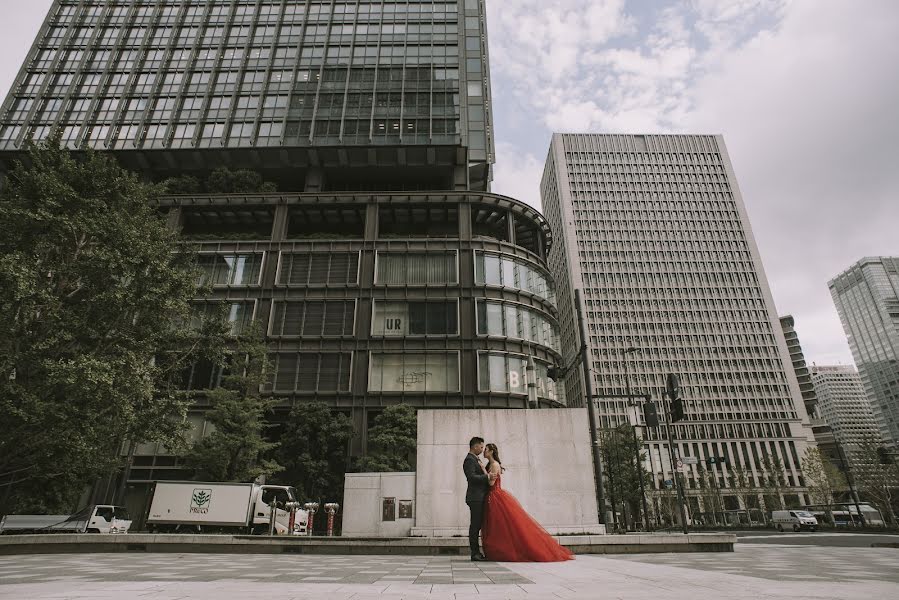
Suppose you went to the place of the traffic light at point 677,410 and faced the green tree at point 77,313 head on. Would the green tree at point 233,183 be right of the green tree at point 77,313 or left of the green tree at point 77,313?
right

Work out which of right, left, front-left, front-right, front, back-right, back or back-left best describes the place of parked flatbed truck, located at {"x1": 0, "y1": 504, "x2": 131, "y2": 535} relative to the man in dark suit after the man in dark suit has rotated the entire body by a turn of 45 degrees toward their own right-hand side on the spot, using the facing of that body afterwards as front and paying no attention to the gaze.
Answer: back

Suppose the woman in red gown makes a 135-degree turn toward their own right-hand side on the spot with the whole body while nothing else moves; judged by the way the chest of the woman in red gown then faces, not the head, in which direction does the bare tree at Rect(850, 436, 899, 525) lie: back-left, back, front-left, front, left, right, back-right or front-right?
front

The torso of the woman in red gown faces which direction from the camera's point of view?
to the viewer's left

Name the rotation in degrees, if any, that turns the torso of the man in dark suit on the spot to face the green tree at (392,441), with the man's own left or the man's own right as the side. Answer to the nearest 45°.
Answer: approximately 90° to the man's own left

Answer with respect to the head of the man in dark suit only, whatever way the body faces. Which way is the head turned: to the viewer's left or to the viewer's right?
to the viewer's right

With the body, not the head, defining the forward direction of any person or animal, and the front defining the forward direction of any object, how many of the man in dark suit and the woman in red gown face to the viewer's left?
1

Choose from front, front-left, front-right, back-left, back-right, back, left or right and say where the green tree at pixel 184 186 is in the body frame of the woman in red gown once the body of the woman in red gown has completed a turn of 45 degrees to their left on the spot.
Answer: right

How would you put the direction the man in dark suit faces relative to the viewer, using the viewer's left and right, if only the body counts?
facing to the right of the viewer

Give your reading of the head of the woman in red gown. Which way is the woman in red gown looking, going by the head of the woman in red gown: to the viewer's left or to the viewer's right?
to the viewer's left

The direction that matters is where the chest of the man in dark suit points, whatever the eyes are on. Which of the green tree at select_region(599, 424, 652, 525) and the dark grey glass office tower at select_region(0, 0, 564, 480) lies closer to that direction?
the green tree

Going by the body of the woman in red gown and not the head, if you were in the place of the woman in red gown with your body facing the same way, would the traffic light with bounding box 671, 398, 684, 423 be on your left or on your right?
on your right

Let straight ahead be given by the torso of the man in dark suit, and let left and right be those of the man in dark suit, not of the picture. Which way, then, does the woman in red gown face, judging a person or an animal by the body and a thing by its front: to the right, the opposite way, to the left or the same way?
the opposite way

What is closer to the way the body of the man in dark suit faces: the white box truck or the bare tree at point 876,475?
the bare tree
